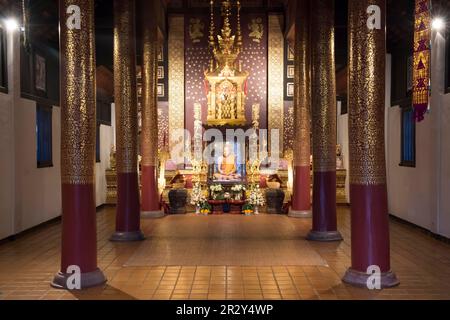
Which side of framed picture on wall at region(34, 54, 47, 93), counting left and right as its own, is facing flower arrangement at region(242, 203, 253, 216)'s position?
front

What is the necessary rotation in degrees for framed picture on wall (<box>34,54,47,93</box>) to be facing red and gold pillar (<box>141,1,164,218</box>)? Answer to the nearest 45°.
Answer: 0° — it already faces it

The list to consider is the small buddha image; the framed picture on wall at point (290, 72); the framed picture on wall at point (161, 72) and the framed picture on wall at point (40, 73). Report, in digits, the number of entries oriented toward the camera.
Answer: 3

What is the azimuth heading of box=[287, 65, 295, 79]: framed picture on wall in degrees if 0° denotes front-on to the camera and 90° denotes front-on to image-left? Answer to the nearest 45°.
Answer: approximately 0°

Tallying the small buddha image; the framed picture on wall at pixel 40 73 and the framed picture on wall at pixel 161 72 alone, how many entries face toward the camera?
2

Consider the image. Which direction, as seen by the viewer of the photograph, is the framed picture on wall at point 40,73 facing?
facing to the right of the viewer

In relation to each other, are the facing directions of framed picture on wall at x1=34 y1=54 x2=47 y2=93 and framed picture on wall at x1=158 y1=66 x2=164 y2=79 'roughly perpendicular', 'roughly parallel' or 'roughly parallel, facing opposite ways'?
roughly perpendicular

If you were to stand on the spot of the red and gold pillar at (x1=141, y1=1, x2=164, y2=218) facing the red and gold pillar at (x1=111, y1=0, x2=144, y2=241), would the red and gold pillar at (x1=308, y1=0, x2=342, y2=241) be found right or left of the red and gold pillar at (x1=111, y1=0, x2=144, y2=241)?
left
